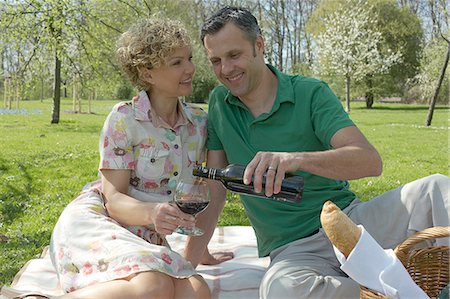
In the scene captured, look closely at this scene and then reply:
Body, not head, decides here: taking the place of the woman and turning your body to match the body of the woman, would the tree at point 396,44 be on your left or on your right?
on your left

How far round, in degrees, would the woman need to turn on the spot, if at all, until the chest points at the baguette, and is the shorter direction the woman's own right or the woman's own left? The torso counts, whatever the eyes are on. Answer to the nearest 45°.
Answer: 0° — they already face it

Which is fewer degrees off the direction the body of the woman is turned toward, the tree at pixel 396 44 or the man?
the man

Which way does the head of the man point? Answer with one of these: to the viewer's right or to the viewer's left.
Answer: to the viewer's left

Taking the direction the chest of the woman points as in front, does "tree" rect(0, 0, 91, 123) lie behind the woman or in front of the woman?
behind

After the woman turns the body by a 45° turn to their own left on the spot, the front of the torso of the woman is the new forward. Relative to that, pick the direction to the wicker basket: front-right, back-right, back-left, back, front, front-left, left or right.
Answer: front-right

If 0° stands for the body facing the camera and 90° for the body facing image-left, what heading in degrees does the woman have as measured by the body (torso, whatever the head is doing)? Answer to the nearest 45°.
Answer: approximately 315°

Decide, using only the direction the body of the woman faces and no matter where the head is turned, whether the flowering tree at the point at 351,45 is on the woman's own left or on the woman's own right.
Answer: on the woman's own left
